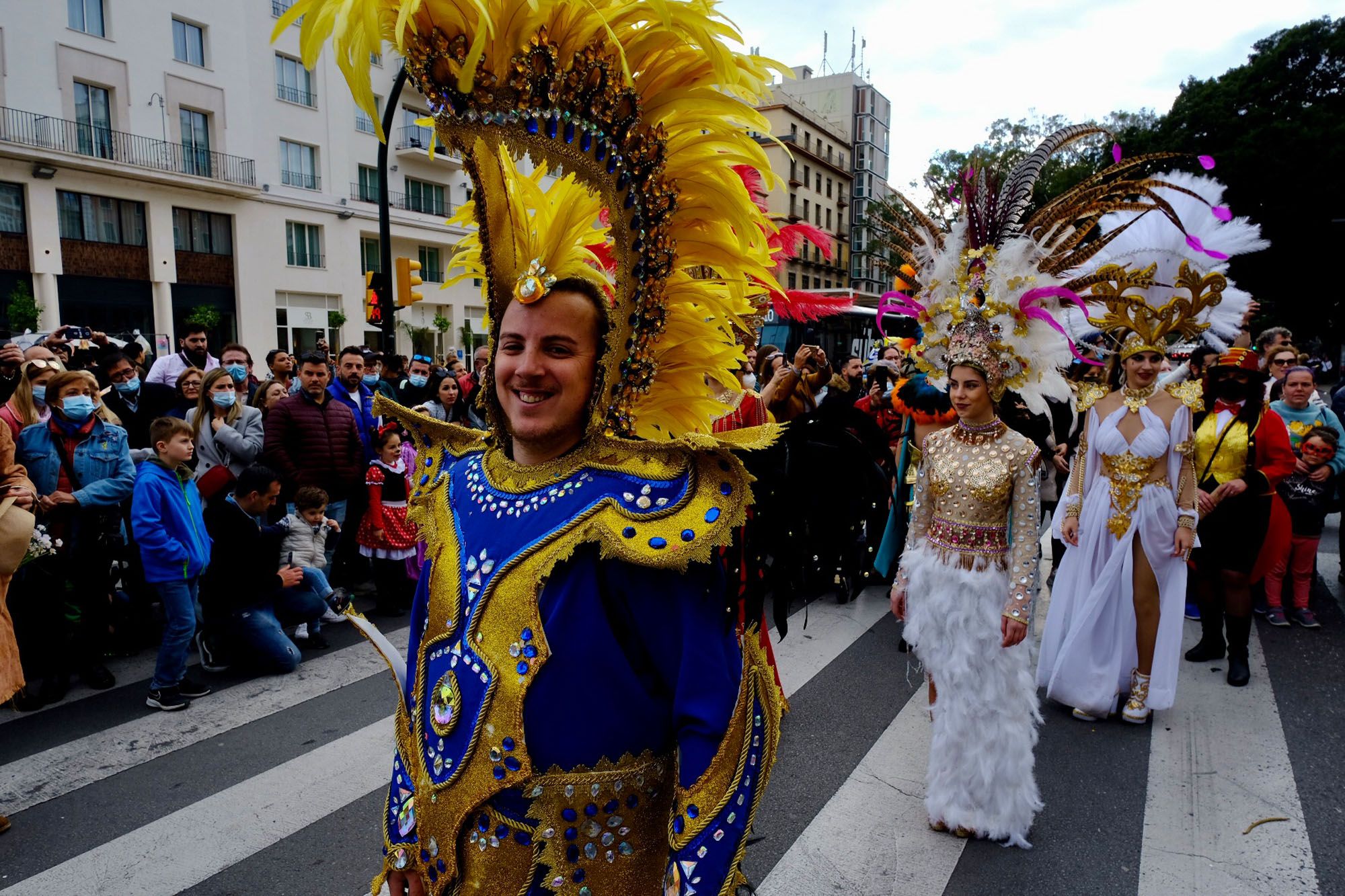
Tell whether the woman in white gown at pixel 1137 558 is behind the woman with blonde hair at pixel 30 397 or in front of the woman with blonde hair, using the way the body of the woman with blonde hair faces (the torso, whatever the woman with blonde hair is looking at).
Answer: in front

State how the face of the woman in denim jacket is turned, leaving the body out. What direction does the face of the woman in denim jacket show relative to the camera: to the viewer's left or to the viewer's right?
to the viewer's right

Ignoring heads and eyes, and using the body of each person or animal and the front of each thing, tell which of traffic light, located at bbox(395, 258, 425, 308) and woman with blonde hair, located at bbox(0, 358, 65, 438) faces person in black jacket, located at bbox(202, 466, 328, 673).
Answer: the woman with blonde hair

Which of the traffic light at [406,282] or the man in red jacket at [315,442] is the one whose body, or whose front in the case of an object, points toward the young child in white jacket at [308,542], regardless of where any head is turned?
the man in red jacket

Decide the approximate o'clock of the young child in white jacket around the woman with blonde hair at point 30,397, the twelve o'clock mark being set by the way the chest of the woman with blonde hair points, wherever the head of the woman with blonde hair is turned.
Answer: The young child in white jacket is roughly at 11 o'clock from the woman with blonde hair.

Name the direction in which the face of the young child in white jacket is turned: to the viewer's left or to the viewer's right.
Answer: to the viewer's right

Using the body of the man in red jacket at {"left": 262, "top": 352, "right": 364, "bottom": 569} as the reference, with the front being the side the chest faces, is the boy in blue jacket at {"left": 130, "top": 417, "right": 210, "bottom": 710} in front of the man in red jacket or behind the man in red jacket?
in front

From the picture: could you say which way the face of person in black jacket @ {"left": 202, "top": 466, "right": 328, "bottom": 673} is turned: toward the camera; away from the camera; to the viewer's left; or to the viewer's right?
to the viewer's right
